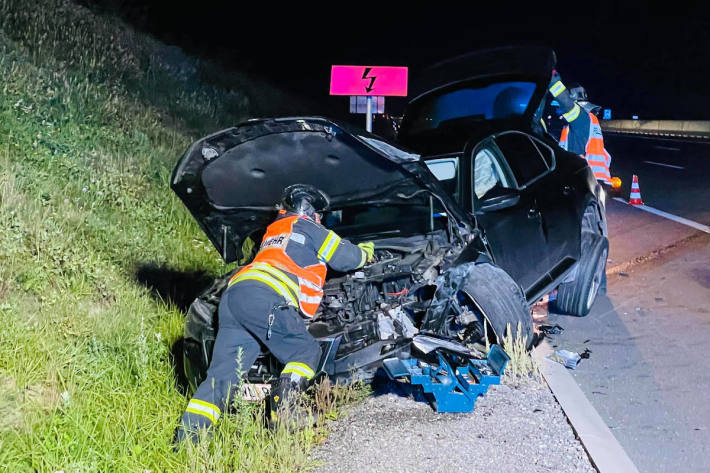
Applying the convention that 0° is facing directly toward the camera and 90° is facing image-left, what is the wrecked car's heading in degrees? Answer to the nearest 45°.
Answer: approximately 45°

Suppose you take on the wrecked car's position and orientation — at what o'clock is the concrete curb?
The concrete curb is roughly at 9 o'clock from the wrecked car.

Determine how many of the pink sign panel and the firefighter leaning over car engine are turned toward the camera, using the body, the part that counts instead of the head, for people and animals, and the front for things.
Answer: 1

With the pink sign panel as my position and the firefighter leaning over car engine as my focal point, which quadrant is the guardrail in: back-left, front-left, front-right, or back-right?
back-left

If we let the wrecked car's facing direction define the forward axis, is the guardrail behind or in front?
behind

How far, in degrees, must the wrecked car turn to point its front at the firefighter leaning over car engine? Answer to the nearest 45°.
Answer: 0° — it already faces them

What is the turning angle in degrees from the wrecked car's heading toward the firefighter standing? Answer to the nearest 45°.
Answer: approximately 180°

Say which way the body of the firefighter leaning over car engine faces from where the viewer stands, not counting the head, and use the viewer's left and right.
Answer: facing away from the viewer and to the right of the viewer

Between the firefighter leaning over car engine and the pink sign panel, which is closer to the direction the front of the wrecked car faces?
the firefighter leaning over car engine

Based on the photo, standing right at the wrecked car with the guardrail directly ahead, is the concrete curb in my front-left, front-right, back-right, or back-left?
back-right

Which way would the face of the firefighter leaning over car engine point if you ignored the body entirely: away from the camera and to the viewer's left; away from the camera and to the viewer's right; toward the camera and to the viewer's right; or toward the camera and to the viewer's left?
away from the camera and to the viewer's right

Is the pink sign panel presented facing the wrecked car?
yes

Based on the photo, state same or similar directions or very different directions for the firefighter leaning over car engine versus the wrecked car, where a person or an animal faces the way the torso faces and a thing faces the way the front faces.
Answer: very different directions

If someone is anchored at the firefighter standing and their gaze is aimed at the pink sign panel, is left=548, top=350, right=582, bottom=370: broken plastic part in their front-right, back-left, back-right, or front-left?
back-left
